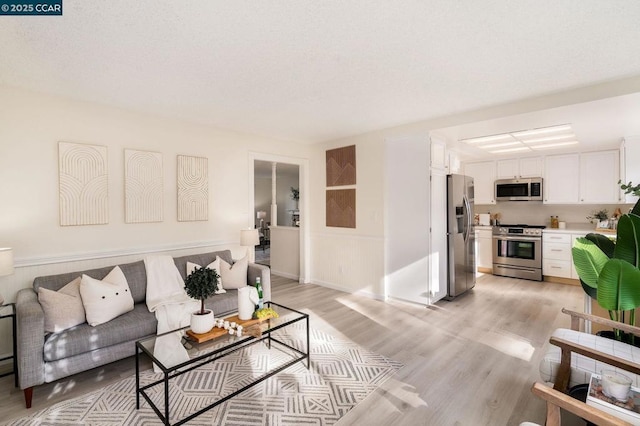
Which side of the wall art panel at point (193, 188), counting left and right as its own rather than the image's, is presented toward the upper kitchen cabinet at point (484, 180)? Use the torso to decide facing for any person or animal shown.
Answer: left

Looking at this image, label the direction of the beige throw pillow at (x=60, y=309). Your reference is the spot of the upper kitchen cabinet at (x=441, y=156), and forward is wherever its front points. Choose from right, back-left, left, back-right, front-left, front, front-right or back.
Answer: right

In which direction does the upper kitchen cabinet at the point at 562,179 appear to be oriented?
toward the camera

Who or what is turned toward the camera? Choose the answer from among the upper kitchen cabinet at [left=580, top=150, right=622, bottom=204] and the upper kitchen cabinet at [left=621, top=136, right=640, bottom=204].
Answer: the upper kitchen cabinet at [left=580, top=150, right=622, bottom=204]

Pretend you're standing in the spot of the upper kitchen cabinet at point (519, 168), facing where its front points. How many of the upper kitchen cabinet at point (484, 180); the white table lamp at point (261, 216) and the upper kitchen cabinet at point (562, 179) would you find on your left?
1

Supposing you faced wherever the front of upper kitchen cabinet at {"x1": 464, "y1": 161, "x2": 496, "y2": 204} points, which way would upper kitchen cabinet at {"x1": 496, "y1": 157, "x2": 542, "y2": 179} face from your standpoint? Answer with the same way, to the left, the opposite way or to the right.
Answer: the same way

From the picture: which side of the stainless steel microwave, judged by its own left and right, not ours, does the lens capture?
front

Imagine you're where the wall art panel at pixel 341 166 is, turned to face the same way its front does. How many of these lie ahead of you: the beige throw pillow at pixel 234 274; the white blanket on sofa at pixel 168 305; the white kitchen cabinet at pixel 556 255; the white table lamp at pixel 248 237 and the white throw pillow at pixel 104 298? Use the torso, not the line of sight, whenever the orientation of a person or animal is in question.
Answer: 4

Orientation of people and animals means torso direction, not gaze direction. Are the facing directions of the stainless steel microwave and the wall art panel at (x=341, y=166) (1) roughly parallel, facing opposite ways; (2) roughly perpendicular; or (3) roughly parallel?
roughly parallel

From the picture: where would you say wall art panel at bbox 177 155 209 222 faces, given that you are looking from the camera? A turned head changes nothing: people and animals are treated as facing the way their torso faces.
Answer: facing the viewer

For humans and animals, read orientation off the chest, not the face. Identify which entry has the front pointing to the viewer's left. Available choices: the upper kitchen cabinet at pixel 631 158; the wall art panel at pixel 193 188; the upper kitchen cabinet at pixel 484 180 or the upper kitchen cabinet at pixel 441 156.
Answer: the upper kitchen cabinet at pixel 631 158

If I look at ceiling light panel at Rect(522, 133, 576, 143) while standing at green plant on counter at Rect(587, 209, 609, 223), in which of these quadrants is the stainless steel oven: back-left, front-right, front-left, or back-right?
front-right

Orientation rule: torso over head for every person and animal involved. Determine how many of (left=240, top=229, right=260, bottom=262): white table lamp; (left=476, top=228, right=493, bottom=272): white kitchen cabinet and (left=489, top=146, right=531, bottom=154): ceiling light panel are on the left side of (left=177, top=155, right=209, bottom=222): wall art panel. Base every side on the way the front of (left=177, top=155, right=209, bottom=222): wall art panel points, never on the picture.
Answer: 3

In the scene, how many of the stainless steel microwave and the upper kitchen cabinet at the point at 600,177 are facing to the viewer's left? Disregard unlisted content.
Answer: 0

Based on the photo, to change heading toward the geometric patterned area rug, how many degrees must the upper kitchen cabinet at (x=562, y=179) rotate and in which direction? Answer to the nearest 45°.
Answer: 0° — it already faces it
